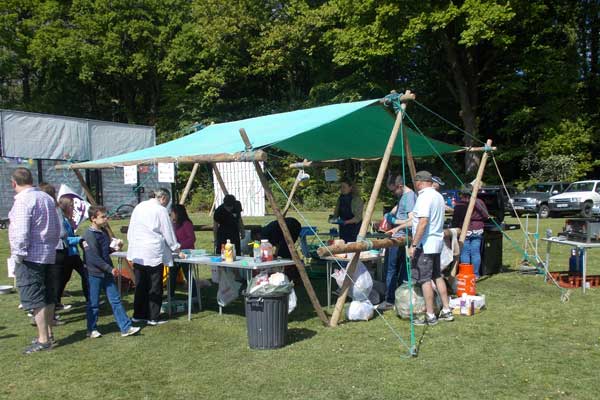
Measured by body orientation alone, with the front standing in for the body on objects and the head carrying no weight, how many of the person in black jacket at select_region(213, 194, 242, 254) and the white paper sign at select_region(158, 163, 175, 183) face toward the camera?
2

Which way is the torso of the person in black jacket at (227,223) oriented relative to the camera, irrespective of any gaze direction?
toward the camera

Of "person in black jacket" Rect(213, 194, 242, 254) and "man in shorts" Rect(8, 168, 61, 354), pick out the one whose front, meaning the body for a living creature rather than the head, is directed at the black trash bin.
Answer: the person in black jacket

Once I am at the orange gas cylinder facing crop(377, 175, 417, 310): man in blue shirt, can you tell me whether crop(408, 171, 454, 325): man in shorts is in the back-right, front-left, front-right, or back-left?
front-left

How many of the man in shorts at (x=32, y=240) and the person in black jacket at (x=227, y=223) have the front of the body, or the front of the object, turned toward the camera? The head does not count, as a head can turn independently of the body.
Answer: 1

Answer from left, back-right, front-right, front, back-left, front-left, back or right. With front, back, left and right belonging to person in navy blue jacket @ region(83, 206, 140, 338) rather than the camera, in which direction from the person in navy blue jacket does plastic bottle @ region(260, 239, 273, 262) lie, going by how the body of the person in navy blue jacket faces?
front-left

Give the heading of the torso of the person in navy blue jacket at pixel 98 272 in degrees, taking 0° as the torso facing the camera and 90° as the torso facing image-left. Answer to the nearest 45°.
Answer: approximately 315°

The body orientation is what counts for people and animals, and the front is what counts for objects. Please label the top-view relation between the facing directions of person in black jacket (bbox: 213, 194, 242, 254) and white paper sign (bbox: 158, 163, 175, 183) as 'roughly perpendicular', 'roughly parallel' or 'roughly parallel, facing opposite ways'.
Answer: roughly parallel

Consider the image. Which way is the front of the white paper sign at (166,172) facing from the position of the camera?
facing the viewer

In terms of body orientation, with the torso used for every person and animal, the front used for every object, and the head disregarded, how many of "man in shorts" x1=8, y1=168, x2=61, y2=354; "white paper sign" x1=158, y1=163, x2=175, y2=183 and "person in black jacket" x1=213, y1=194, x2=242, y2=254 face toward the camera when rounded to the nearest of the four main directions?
2

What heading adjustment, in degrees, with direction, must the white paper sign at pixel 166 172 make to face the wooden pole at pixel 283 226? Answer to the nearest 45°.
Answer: approximately 45° to its left

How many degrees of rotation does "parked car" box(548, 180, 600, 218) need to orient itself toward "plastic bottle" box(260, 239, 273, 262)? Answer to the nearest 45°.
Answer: approximately 45° to its left

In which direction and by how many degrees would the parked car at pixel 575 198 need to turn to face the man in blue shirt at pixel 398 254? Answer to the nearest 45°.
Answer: approximately 45° to its left

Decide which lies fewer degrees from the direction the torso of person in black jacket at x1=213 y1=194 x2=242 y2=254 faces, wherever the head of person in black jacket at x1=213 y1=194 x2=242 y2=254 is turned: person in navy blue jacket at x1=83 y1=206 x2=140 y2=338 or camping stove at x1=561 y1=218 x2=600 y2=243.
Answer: the person in navy blue jacket
